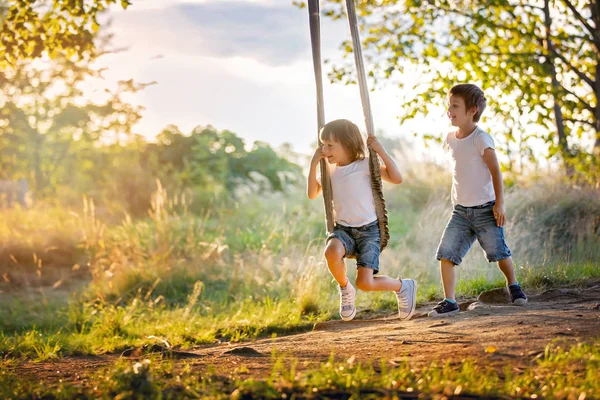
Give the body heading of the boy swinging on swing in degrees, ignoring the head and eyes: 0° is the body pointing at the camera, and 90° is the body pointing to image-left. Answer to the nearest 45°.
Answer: approximately 45°

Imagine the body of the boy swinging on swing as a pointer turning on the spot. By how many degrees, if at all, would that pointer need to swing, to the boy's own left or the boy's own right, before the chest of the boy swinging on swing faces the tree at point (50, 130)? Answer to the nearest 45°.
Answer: approximately 90° to the boy's own right

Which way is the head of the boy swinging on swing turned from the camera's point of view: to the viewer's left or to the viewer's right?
to the viewer's left
